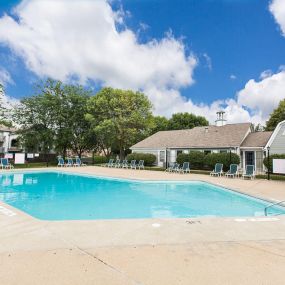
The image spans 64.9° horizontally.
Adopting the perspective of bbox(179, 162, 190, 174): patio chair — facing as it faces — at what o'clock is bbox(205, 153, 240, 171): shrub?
The shrub is roughly at 8 o'clock from the patio chair.

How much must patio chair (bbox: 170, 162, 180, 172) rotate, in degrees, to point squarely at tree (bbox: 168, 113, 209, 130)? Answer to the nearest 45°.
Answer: approximately 135° to its right

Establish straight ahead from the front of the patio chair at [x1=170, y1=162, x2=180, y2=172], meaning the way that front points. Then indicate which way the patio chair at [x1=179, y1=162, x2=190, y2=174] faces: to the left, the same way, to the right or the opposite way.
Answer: the same way

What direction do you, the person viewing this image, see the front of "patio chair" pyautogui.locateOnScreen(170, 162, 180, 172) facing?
facing the viewer and to the left of the viewer

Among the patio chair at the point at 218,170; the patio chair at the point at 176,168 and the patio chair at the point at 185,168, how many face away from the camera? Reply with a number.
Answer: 0

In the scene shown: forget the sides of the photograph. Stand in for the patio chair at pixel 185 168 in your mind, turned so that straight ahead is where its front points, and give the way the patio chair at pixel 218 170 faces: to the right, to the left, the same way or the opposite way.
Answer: the same way

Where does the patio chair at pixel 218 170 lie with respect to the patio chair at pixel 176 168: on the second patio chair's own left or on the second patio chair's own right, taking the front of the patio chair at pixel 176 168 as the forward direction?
on the second patio chair's own left

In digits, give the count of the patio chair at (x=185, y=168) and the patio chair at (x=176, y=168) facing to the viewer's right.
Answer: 0

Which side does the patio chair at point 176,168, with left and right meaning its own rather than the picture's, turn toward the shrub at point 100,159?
right

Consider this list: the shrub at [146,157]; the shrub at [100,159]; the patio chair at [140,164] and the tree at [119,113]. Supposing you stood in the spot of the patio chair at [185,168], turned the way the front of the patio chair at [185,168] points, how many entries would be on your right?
4

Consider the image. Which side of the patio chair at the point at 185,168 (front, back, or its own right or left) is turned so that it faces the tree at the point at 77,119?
right

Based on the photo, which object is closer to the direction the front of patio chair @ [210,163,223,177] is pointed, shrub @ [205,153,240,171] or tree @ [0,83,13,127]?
the tree

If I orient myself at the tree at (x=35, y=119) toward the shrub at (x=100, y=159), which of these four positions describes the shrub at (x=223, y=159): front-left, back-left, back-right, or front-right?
front-right

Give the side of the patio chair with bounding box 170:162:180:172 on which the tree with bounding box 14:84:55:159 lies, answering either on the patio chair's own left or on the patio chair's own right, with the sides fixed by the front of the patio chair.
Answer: on the patio chair's own right
